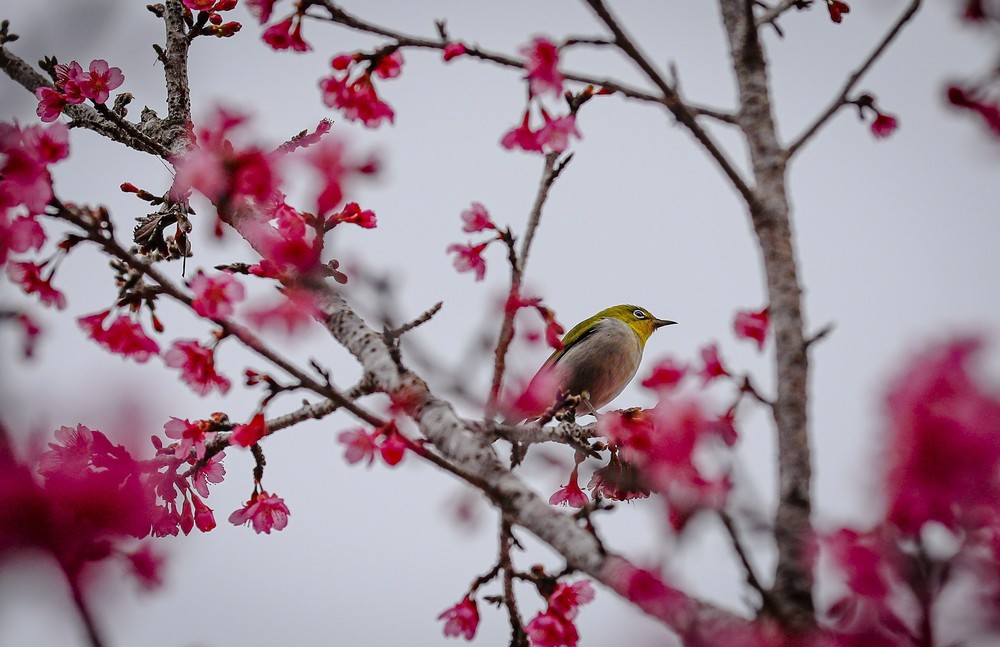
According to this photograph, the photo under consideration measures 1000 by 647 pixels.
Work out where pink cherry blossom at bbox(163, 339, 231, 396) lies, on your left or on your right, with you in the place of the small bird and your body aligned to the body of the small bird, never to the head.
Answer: on your right

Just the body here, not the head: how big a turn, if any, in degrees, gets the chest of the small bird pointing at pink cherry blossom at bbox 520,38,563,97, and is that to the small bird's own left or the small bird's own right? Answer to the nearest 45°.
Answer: approximately 90° to the small bird's own right

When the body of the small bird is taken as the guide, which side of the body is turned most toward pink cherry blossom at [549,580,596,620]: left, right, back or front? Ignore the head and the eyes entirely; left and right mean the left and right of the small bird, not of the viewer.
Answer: right

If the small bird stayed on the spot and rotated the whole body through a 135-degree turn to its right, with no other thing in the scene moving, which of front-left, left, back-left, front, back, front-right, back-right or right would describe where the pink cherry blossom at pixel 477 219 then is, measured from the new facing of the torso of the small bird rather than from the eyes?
front-right

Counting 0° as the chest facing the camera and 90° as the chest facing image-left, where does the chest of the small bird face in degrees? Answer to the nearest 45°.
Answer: approximately 270°

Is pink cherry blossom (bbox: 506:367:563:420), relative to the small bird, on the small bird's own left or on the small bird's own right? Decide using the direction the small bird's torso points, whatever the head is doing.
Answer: on the small bird's own right
